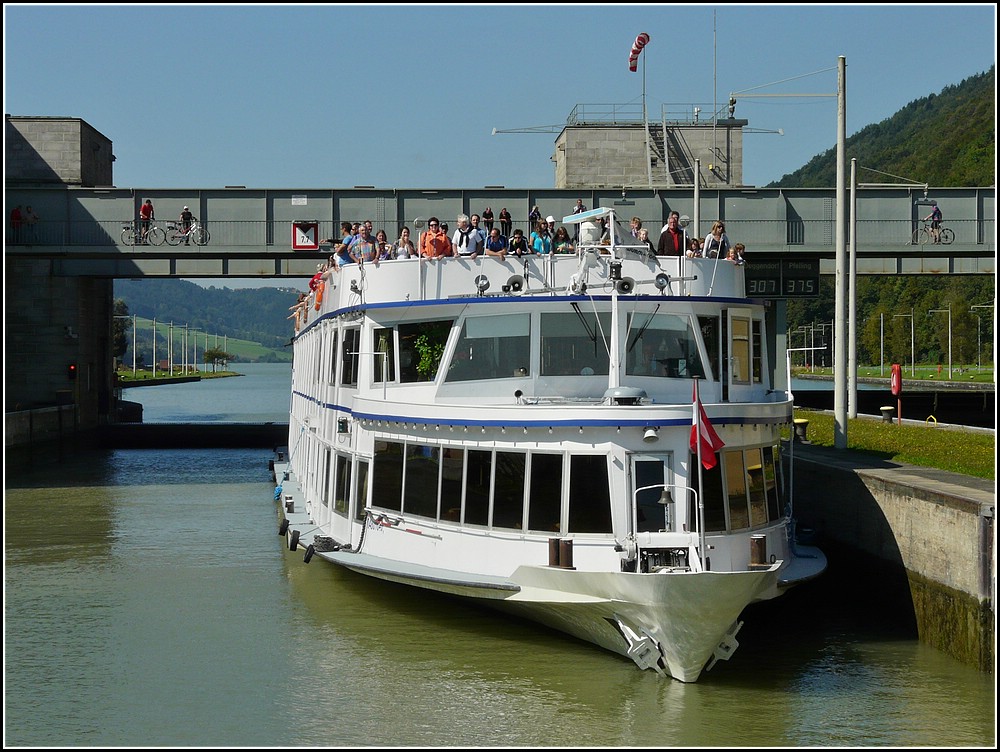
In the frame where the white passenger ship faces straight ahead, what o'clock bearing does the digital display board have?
The digital display board is roughly at 8 o'clock from the white passenger ship.

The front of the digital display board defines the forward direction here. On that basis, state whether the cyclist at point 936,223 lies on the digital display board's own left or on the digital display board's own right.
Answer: on the digital display board's own left

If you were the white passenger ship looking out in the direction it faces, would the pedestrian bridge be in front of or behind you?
behind

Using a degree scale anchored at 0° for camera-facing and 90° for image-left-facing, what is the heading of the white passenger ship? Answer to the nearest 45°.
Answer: approximately 315°

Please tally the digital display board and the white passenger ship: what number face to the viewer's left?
0

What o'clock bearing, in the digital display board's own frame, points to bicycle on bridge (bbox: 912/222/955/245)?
The bicycle on bridge is roughly at 8 o'clock from the digital display board.

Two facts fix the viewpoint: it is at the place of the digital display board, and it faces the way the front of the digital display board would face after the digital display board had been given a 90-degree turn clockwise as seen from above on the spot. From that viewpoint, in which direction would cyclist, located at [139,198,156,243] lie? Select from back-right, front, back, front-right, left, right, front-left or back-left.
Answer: front

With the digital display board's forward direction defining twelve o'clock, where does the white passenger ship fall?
The white passenger ship is roughly at 12 o'clock from the digital display board.

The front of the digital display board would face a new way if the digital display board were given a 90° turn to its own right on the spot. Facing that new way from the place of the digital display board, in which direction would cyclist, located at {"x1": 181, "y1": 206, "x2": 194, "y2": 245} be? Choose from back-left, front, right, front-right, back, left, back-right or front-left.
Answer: front

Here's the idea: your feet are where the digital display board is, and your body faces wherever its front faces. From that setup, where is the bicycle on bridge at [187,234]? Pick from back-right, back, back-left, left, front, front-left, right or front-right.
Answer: right
